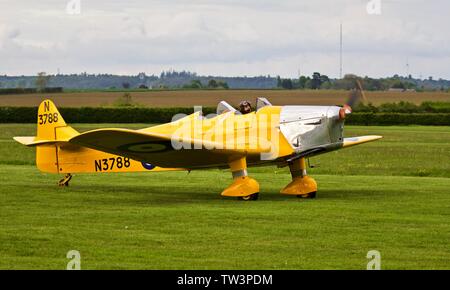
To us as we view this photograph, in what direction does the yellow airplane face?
facing the viewer and to the right of the viewer
